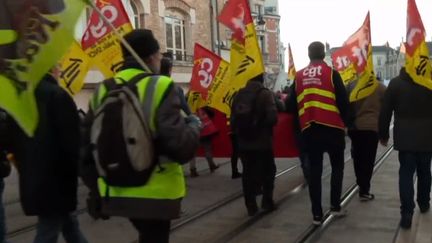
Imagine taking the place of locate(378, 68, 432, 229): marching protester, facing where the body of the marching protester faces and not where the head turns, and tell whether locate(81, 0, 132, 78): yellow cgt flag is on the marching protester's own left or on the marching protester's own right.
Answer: on the marching protester's own left

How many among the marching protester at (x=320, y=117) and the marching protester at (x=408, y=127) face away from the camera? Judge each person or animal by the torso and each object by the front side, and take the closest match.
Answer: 2

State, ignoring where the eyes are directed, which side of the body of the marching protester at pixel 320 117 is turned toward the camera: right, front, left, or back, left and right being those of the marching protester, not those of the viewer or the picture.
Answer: back

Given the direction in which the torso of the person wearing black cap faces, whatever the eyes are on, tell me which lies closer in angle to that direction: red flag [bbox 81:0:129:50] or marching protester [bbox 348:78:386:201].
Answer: the marching protester

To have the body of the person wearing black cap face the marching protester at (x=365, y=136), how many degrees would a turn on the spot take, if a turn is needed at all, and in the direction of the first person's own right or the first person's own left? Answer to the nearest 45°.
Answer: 0° — they already face them

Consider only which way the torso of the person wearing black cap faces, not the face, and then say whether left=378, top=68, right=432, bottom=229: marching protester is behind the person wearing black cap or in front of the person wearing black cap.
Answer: in front

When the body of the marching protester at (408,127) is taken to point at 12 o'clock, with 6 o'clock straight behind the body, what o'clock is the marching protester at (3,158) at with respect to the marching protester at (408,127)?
the marching protester at (3,158) is roughly at 8 o'clock from the marching protester at (408,127).

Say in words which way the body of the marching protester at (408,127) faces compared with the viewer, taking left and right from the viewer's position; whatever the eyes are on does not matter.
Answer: facing away from the viewer

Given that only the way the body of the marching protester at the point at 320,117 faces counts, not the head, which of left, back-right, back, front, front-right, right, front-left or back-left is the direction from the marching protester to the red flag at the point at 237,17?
front-left

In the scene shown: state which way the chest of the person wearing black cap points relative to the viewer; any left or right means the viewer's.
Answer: facing away from the viewer and to the right of the viewer

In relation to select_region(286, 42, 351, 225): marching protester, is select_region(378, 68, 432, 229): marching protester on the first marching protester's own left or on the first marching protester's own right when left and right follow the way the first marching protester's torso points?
on the first marching protester's own right

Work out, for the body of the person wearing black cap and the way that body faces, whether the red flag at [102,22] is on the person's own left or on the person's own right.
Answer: on the person's own left
